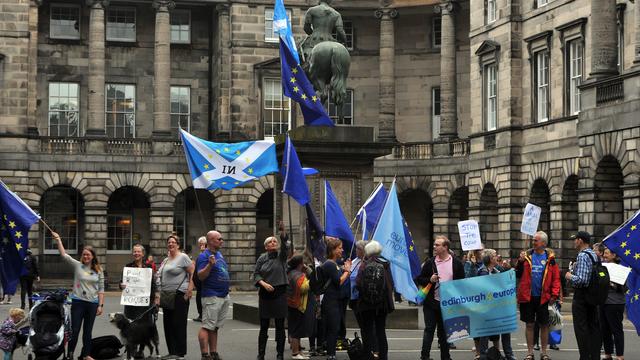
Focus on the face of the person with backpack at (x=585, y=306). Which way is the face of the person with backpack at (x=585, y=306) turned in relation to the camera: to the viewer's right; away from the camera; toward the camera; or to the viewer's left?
to the viewer's left

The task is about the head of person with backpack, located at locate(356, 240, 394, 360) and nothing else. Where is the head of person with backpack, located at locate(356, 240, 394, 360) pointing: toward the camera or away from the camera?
away from the camera

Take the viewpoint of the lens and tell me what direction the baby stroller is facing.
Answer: facing the viewer and to the left of the viewer

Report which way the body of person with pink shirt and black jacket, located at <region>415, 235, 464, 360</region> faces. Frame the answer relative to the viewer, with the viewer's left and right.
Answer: facing the viewer

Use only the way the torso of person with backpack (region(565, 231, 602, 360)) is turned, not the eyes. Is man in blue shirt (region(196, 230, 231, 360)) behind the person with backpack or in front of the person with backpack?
in front

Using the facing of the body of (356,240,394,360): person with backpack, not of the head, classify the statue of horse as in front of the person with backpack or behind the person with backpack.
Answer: in front

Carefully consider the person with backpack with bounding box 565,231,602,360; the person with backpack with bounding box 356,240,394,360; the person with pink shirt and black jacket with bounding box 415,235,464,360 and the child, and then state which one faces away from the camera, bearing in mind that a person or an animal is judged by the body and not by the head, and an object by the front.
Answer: the person with backpack with bounding box 356,240,394,360

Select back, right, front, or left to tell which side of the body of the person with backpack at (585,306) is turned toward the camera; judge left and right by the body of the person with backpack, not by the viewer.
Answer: left
